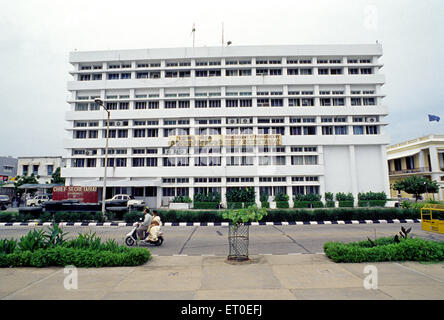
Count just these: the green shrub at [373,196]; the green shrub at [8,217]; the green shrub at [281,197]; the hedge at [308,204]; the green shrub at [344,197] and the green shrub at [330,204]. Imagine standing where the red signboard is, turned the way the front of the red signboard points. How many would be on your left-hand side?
5

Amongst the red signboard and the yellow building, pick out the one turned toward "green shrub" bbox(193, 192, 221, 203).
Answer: the yellow building

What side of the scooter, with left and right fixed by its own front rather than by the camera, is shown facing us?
left

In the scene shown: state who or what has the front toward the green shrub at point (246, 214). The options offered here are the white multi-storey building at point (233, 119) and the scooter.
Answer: the white multi-storey building

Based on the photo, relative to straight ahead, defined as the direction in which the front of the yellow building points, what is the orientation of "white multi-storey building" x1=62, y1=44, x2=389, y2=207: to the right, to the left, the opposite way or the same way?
to the left

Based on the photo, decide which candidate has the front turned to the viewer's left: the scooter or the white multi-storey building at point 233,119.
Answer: the scooter

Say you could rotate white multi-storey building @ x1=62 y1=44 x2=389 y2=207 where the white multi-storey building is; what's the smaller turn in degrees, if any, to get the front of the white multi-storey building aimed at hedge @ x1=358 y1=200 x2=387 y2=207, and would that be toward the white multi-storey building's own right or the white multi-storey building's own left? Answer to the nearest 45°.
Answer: approximately 90° to the white multi-storey building's own left

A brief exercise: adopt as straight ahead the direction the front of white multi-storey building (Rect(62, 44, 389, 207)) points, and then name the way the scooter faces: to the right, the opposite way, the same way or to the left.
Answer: to the right

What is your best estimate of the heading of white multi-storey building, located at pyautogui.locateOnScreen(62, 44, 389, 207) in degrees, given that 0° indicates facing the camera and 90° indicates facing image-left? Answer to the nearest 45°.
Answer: approximately 0°

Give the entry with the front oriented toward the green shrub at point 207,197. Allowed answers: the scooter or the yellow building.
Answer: the yellow building

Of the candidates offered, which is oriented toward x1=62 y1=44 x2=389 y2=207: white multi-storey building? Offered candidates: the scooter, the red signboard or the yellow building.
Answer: the yellow building

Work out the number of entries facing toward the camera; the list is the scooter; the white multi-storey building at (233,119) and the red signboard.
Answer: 2

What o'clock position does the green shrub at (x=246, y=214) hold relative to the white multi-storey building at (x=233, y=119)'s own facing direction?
The green shrub is roughly at 12 o'clock from the white multi-storey building.
